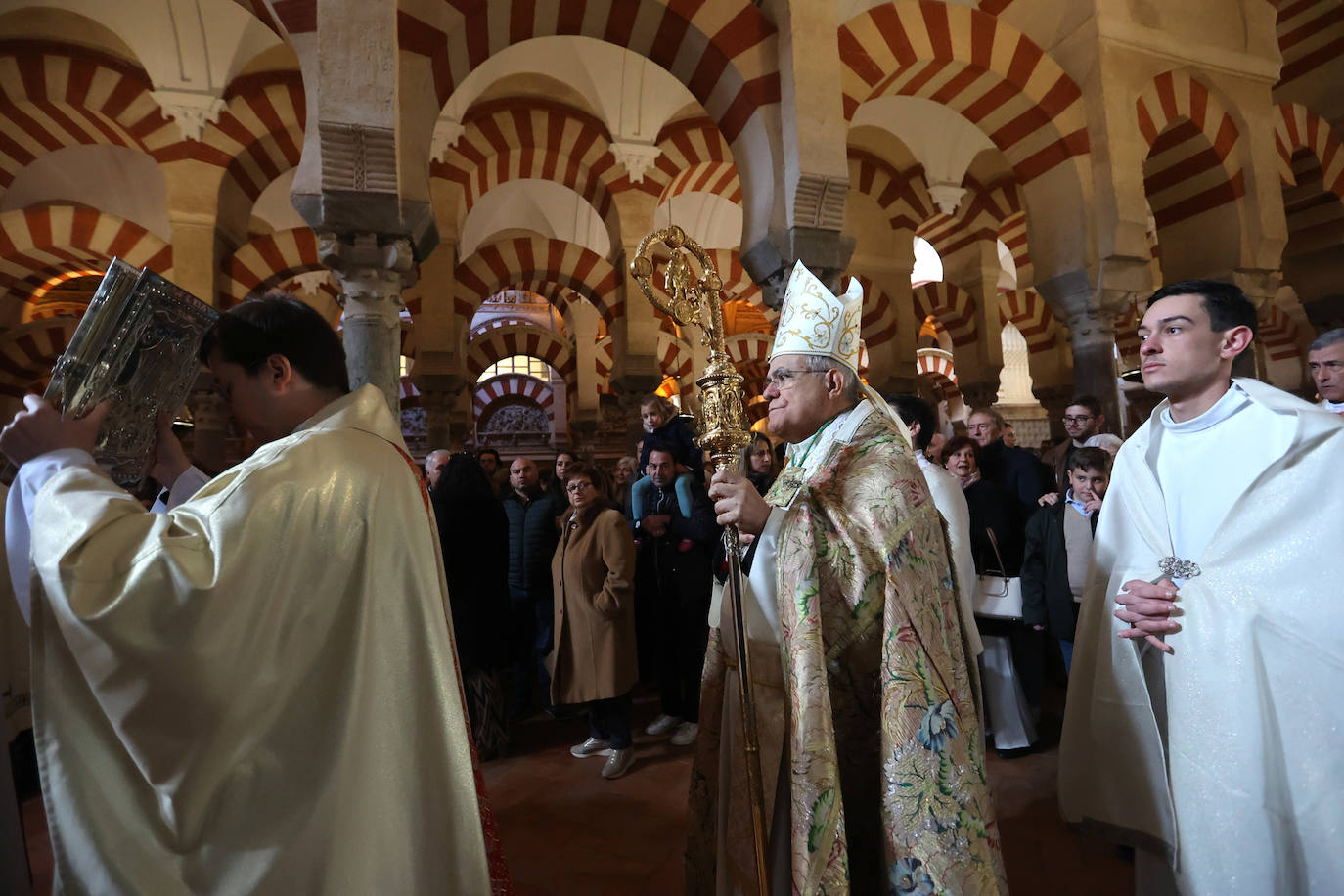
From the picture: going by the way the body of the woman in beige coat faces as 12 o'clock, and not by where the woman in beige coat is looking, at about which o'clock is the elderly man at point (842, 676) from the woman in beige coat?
The elderly man is roughly at 10 o'clock from the woman in beige coat.

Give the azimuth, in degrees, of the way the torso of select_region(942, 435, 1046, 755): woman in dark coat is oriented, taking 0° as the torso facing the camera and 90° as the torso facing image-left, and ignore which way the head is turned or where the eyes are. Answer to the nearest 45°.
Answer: approximately 45°

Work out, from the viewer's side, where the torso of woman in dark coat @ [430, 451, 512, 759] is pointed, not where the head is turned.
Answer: away from the camera

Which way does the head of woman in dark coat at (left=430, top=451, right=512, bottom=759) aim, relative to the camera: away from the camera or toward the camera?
away from the camera

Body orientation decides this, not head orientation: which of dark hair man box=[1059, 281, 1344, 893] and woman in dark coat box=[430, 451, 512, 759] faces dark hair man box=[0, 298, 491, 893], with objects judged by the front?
dark hair man box=[1059, 281, 1344, 893]

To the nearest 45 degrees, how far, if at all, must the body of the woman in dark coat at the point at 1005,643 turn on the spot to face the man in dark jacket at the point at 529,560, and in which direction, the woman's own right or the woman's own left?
approximately 45° to the woman's own right

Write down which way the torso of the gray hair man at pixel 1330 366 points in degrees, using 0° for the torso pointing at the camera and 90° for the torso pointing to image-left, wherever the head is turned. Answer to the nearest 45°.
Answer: approximately 45°

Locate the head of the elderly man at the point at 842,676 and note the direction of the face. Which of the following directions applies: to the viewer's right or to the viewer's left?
to the viewer's left
